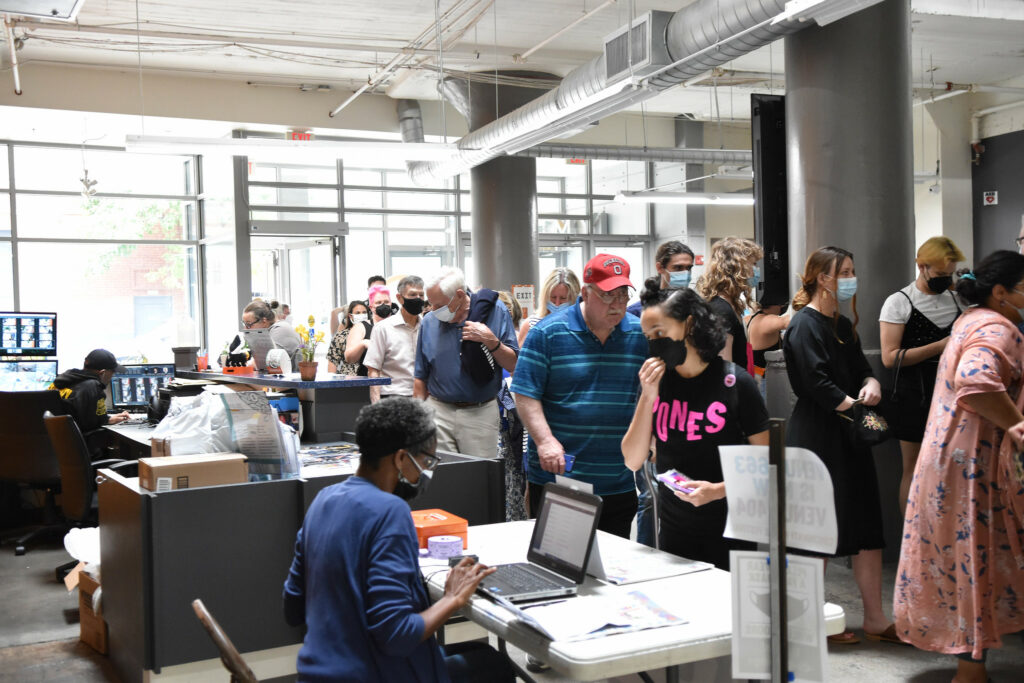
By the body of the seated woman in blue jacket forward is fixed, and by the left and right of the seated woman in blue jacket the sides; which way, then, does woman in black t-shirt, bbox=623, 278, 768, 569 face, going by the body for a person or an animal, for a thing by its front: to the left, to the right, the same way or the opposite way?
the opposite way

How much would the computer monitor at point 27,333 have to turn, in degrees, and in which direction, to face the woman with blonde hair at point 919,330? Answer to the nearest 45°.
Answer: approximately 45° to its left

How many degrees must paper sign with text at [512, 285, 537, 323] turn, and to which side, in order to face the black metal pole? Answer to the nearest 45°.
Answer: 0° — it already faces it

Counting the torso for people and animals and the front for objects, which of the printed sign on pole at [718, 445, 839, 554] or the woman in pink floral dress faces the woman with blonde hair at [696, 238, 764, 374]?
the printed sign on pole

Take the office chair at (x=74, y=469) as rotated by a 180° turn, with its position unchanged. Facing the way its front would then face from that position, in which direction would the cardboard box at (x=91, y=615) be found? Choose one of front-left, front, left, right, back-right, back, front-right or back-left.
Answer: front-left

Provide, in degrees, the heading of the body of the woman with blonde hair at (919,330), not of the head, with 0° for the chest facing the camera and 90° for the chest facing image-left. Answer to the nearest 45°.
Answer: approximately 315°
